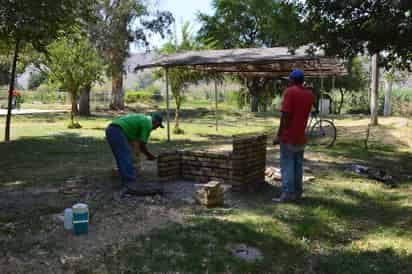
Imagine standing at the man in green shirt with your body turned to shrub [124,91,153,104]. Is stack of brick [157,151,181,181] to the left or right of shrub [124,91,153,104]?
right

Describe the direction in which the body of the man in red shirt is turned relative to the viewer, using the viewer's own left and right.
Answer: facing away from the viewer and to the left of the viewer

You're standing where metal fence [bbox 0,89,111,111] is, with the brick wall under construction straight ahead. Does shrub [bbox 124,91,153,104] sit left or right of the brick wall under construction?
left

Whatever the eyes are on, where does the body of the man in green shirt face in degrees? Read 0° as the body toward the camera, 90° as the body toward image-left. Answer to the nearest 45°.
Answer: approximately 270°

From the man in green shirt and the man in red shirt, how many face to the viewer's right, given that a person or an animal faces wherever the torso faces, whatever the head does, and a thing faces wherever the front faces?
1

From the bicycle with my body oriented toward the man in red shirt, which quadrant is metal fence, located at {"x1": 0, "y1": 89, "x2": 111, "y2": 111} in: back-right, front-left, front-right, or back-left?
back-right

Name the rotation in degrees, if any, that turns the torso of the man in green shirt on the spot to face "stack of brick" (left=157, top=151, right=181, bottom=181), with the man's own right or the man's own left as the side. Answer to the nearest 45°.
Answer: approximately 45° to the man's own left

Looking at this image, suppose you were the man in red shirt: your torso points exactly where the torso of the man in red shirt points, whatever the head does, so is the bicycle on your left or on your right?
on your right
